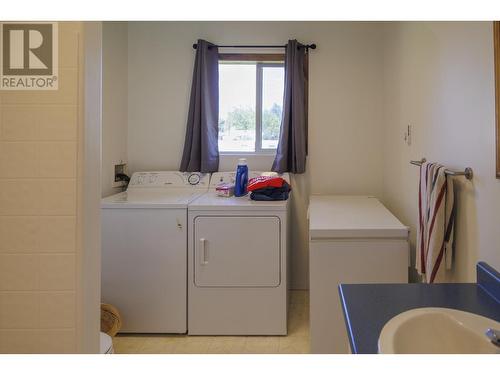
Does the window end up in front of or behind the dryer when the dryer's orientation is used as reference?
behind

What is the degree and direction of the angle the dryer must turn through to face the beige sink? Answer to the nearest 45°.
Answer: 0° — it already faces it

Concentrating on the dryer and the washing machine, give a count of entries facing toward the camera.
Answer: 2

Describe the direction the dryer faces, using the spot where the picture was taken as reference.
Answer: facing the viewer

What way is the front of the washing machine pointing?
toward the camera

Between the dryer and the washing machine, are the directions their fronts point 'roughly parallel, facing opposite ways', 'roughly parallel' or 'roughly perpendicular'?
roughly parallel
